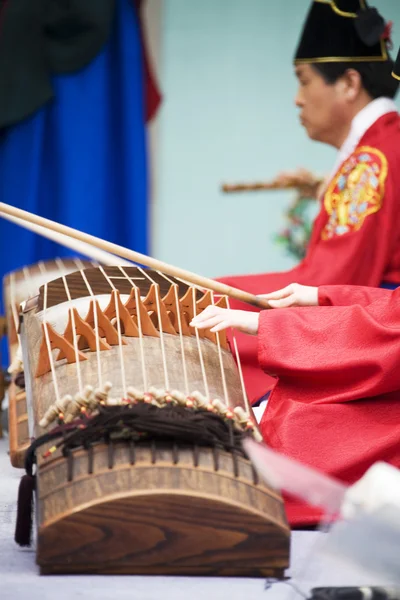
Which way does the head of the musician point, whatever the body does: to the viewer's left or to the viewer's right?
to the viewer's left

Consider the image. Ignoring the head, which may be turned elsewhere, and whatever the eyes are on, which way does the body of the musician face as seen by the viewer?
to the viewer's left

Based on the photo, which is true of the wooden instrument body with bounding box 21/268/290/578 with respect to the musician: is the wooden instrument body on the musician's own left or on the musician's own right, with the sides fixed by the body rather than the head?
on the musician's own left
